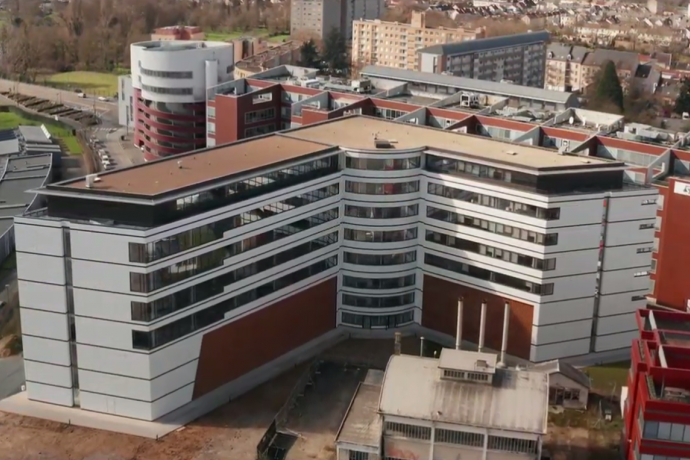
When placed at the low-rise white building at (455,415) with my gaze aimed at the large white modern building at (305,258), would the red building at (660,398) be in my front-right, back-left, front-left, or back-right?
back-right

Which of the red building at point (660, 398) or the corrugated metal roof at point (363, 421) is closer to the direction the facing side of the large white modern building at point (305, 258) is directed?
the corrugated metal roof

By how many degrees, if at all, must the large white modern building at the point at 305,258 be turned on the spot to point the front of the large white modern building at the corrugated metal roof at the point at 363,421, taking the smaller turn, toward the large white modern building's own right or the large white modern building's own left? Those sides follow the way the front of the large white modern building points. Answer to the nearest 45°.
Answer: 0° — it already faces it

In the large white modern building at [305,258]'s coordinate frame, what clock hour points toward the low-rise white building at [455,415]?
The low-rise white building is roughly at 11 o'clock from the large white modern building.

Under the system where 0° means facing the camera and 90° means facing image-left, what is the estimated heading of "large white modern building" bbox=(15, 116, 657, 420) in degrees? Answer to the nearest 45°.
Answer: approximately 0°
